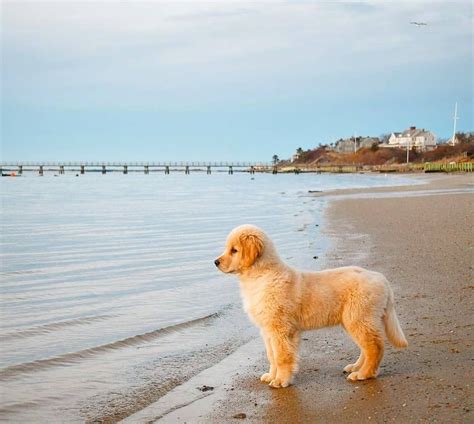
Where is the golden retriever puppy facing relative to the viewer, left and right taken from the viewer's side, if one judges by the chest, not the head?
facing to the left of the viewer
